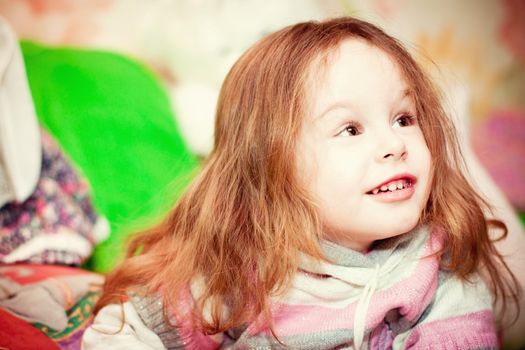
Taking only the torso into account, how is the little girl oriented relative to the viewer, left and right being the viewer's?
facing the viewer and to the right of the viewer
